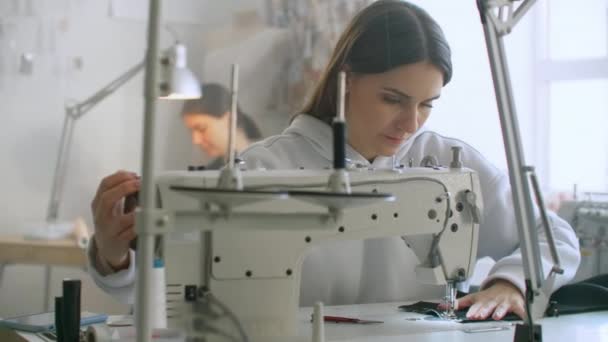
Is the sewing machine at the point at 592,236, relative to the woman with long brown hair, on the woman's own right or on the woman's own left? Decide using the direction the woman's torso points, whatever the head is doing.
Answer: on the woman's own left

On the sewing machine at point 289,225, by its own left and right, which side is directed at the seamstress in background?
front

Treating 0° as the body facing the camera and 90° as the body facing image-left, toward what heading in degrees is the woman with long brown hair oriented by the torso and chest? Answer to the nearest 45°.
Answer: approximately 0°

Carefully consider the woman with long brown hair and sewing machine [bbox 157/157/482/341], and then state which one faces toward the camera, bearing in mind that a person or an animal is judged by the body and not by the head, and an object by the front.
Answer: the woman with long brown hair

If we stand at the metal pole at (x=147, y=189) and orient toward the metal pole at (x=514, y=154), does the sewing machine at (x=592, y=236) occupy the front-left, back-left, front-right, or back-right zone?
front-left

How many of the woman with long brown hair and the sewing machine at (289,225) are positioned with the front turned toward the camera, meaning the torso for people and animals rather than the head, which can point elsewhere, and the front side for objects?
1

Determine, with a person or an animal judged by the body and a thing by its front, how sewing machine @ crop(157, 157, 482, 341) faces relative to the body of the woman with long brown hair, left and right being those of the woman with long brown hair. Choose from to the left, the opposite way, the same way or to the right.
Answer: the opposite way

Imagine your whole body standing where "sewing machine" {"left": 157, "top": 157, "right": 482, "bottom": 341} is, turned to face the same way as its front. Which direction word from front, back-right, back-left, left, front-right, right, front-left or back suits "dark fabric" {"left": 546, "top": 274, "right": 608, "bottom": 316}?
front-right

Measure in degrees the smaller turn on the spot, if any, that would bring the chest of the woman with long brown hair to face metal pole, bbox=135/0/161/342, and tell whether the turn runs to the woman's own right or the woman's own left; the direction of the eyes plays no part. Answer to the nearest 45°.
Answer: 0° — they already face it

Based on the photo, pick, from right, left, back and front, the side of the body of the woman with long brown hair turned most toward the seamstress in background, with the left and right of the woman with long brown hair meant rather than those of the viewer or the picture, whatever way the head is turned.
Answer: back

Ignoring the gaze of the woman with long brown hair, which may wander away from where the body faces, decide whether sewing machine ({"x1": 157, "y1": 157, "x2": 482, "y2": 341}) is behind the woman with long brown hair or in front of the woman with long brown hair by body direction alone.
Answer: in front

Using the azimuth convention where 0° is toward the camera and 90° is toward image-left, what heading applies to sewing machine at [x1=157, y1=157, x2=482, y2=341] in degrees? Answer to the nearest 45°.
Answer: approximately 180°
